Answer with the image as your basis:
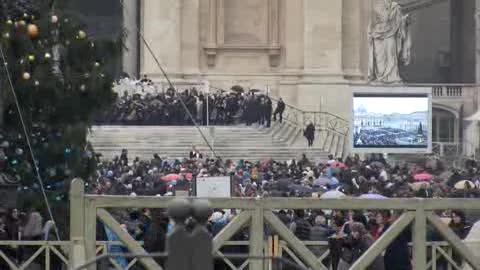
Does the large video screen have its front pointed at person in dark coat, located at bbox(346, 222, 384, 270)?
yes

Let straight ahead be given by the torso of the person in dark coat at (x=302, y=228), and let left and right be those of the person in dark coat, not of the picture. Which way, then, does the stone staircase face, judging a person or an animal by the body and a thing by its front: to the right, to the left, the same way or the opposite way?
the opposite way

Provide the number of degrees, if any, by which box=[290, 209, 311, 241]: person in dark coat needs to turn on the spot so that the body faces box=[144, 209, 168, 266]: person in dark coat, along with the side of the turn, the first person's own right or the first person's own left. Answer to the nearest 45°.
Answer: approximately 135° to the first person's own left

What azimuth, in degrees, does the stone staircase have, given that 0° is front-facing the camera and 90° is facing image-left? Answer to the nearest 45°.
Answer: approximately 0°

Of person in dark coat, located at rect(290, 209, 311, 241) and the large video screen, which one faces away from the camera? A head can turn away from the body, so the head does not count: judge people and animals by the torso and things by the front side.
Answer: the person in dark coat

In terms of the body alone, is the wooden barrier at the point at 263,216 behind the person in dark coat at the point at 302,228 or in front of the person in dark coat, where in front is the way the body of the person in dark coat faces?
behind

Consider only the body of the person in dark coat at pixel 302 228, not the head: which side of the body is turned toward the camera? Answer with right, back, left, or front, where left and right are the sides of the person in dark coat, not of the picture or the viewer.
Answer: back

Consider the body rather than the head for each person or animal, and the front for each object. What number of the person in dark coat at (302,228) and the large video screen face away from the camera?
1

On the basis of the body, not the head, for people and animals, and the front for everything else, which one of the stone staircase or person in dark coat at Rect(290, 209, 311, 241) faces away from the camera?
the person in dark coat

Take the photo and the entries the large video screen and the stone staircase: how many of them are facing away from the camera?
0

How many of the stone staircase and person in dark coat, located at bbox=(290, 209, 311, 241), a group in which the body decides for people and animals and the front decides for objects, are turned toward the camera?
1

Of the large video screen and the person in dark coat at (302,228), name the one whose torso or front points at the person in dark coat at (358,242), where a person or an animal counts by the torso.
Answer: the large video screen
